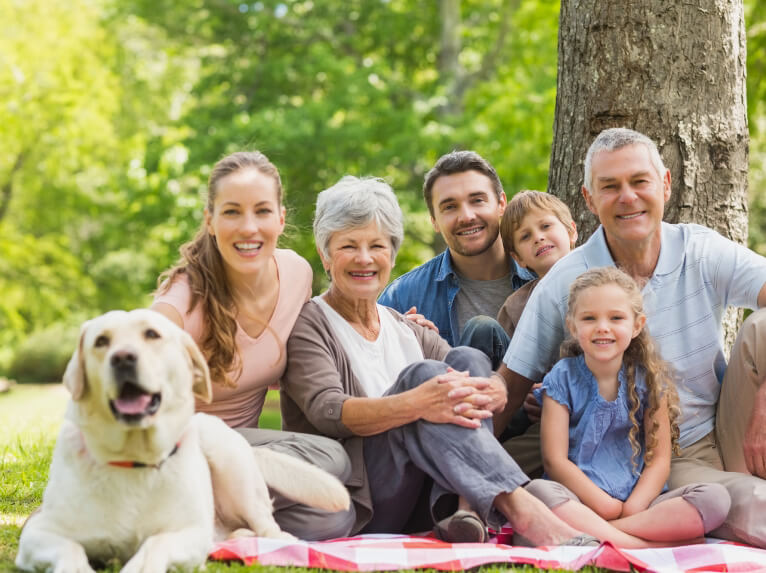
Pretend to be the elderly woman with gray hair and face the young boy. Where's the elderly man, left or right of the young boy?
right

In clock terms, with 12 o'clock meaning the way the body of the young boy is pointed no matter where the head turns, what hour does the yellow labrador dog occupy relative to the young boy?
The yellow labrador dog is roughly at 1 o'clock from the young boy.

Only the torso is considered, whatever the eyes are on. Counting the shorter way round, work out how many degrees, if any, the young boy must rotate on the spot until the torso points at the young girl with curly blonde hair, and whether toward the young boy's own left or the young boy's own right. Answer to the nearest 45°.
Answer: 0° — they already face them

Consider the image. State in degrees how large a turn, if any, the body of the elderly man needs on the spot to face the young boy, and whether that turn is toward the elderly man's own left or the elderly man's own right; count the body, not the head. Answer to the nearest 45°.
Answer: approximately 135° to the elderly man's own right

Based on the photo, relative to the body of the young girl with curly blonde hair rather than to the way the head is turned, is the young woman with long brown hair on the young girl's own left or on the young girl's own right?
on the young girl's own right

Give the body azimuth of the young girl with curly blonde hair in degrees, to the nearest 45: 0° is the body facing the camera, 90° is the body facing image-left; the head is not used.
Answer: approximately 0°

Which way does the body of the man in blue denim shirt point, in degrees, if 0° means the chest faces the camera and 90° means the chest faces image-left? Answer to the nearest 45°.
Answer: approximately 0°

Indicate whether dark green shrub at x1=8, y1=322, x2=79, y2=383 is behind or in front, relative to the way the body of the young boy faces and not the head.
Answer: behind

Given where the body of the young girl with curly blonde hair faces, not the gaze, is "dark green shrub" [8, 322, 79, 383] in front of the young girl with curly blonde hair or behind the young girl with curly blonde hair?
behind
